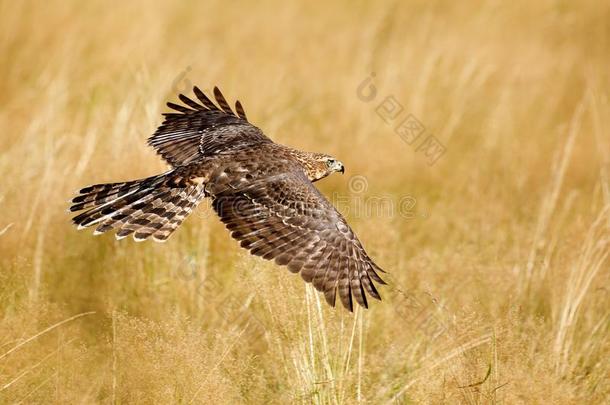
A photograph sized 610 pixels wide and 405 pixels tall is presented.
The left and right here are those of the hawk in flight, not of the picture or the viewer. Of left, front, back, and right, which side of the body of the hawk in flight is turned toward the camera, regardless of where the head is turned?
right
